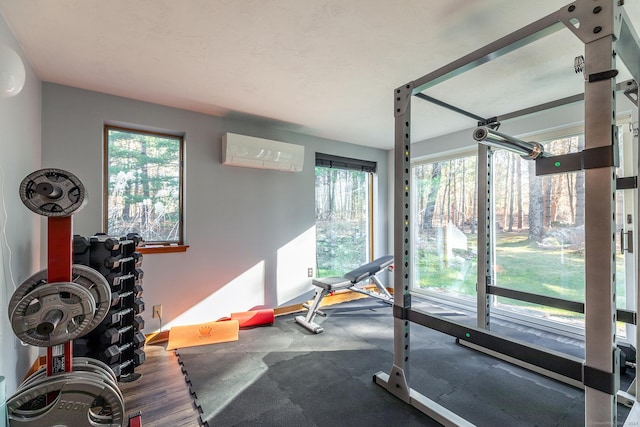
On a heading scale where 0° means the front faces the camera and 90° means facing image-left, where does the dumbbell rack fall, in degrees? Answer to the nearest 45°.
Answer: approximately 315°

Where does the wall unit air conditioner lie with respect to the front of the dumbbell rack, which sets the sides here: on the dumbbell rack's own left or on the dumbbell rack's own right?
on the dumbbell rack's own left

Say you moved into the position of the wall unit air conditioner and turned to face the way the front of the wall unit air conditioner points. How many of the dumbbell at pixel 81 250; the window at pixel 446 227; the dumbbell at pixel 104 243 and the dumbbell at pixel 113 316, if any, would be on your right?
3

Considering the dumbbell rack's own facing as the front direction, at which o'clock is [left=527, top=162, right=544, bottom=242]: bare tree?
The bare tree is roughly at 11 o'clock from the dumbbell rack.

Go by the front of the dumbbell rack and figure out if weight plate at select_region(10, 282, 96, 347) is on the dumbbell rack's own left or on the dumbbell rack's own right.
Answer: on the dumbbell rack's own right
